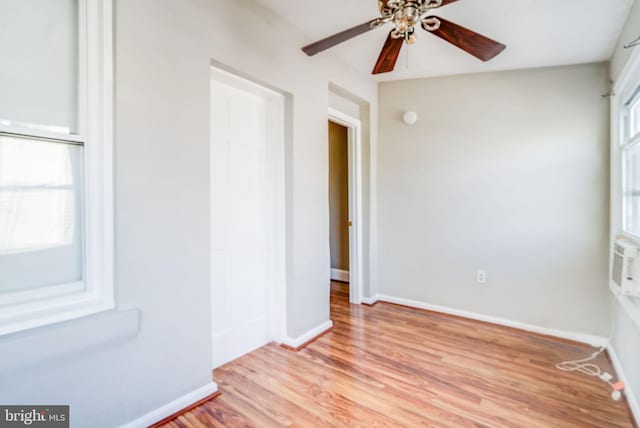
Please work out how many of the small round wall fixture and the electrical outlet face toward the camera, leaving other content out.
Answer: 2

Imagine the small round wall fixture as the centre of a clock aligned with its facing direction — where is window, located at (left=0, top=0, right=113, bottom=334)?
The window is roughly at 1 o'clock from the small round wall fixture.

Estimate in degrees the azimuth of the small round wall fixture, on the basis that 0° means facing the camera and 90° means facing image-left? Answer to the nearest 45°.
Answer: approximately 0°

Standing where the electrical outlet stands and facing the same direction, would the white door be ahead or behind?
ahead

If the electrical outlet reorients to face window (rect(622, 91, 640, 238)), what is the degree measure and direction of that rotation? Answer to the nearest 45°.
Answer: approximately 45° to its left

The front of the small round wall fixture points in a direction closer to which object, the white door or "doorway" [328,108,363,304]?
the white door

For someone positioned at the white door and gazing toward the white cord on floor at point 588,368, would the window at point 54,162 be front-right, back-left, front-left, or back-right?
back-right

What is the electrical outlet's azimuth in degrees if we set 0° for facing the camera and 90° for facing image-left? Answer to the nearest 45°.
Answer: approximately 0°
